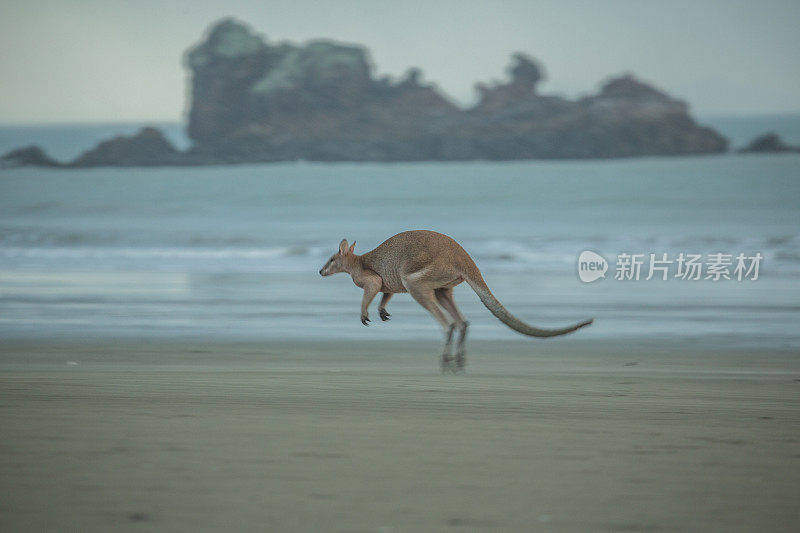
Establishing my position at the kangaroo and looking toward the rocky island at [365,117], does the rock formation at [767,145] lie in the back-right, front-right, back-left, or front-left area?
front-right

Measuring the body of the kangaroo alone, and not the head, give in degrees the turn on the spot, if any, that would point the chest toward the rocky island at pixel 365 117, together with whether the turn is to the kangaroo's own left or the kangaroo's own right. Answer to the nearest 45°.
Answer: approximately 90° to the kangaroo's own right

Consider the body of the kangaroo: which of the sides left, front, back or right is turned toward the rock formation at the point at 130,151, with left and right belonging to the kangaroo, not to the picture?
right

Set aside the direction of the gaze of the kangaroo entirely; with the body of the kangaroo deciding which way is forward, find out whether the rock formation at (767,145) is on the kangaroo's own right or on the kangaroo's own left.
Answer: on the kangaroo's own right

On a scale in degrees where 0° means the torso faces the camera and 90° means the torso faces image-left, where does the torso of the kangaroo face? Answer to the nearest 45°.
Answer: approximately 90°
